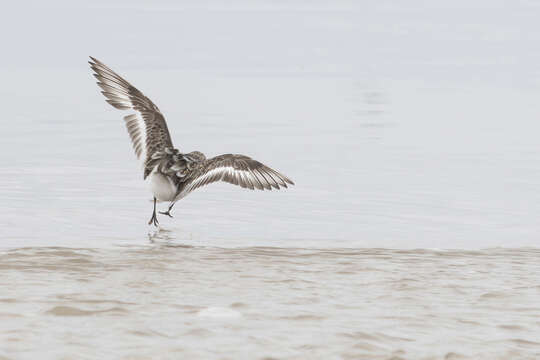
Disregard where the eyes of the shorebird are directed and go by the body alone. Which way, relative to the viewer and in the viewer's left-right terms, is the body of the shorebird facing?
facing away from the viewer and to the right of the viewer
